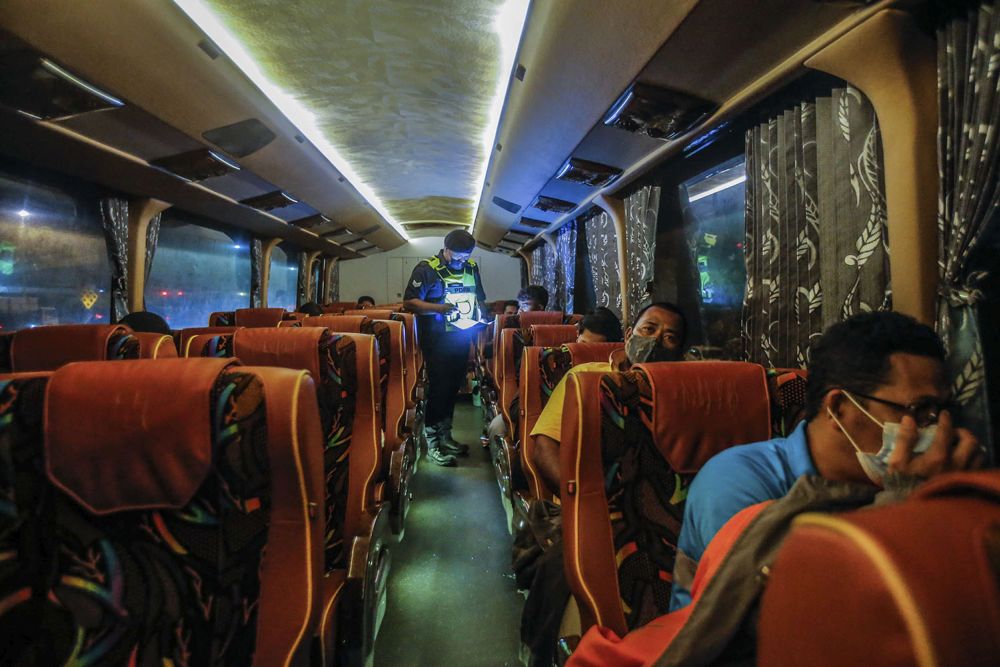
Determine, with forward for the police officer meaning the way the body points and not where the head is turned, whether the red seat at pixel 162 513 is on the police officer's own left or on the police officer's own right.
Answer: on the police officer's own right

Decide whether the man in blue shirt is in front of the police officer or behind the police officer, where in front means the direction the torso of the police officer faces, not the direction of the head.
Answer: in front

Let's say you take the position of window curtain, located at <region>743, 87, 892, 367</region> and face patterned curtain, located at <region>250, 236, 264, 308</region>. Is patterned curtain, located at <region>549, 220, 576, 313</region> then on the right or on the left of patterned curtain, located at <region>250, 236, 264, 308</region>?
right
